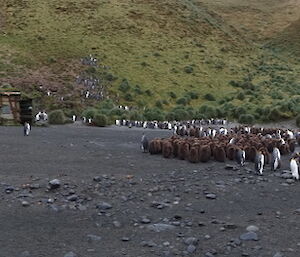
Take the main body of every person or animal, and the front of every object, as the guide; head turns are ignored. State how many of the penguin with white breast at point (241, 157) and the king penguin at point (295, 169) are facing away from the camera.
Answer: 0

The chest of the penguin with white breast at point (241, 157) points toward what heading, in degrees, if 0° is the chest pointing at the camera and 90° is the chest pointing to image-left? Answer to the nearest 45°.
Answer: approximately 315°

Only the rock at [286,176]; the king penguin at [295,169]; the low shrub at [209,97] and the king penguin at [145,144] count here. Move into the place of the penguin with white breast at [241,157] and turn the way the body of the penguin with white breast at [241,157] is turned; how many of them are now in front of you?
2

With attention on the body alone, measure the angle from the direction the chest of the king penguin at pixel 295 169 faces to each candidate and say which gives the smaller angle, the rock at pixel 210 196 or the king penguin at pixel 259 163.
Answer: the rock

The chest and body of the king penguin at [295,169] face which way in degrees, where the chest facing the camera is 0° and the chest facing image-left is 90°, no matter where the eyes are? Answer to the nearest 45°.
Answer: approximately 45°

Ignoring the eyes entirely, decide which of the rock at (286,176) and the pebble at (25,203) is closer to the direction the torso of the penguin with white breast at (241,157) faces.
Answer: the rock

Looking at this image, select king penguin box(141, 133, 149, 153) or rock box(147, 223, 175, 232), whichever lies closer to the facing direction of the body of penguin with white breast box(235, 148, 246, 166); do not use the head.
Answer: the rock

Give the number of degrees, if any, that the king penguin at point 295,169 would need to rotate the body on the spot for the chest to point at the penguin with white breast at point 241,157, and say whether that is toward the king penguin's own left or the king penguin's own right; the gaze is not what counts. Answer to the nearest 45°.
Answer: approximately 90° to the king penguin's own right

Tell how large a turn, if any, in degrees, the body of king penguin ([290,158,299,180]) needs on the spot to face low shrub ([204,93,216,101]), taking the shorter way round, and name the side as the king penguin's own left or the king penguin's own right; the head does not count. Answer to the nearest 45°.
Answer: approximately 135° to the king penguin's own right
